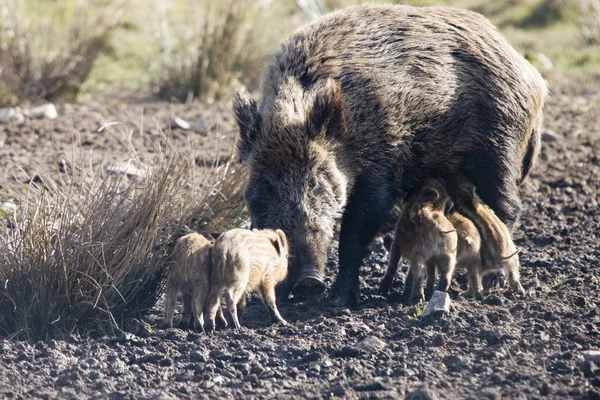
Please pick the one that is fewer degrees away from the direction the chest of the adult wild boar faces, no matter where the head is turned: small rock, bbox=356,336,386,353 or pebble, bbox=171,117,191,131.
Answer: the small rock

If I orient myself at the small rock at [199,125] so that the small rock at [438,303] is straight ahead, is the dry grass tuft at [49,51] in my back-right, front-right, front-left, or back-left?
back-right

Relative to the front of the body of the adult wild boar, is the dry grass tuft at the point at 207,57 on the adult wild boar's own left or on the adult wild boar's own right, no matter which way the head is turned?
on the adult wild boar's own right

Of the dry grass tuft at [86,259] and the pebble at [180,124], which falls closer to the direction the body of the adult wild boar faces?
the dry grass tuft

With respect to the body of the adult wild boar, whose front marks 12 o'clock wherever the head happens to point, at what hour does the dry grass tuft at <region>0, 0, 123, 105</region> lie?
The dry grass tuft is roughly at 3 o'clock from the adult wild boar.

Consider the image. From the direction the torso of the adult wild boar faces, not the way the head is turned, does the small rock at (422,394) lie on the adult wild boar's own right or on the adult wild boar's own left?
on the adult wild boar's own left

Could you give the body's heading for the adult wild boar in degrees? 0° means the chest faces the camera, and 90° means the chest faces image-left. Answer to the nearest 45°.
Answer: approximately 45°

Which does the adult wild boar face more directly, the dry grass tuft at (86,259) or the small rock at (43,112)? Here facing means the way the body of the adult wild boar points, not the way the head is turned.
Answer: the dry grass tuft

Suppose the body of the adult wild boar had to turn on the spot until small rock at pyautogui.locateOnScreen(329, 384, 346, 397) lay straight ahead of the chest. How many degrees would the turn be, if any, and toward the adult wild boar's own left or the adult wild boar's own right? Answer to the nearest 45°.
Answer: approximately 45° to the adult wild boar's own left

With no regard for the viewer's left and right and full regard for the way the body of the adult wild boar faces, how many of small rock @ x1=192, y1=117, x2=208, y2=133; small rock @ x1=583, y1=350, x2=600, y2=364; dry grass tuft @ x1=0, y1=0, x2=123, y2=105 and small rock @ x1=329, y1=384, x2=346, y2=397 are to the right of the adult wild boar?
2

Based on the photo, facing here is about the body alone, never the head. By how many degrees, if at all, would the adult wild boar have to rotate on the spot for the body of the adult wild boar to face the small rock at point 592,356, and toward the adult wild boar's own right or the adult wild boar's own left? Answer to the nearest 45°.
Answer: approximately 90° to the adult wild boar's own left

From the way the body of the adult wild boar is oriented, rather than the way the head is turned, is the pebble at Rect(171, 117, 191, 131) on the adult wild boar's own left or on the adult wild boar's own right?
on the adult wild boar's own right

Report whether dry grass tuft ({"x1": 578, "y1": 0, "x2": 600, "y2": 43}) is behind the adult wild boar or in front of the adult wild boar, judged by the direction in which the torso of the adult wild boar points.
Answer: behind

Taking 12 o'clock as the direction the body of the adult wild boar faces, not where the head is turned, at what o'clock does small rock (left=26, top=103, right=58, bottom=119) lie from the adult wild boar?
The small rock is roughly at 3 o'clock from the adult wild boar.
